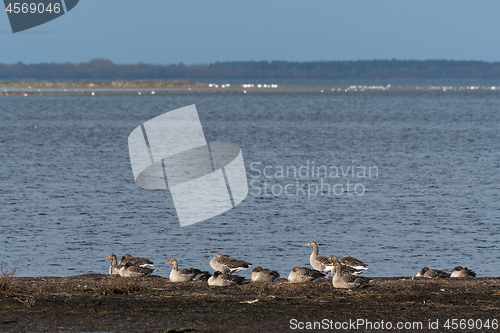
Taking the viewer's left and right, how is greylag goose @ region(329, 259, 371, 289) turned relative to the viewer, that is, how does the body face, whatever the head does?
facing to the left of the viewer

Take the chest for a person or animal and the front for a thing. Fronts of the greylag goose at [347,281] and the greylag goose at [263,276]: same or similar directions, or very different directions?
same or similar directions

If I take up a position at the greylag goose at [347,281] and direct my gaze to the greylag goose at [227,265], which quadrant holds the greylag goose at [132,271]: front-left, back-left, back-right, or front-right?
front-left

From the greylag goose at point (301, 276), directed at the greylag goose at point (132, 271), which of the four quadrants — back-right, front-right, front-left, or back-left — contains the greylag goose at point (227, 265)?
front-right

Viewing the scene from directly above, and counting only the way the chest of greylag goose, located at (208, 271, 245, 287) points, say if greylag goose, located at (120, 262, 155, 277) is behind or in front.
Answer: in front

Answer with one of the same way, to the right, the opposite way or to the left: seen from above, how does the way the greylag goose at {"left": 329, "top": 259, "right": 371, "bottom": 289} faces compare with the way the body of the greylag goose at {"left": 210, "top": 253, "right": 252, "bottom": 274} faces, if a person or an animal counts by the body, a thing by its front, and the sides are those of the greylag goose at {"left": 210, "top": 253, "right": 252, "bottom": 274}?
the same way

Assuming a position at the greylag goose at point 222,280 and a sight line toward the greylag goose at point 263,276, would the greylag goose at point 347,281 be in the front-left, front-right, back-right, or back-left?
front-right

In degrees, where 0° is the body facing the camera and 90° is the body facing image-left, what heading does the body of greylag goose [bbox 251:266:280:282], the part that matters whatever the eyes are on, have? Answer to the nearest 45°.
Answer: approximately 90°

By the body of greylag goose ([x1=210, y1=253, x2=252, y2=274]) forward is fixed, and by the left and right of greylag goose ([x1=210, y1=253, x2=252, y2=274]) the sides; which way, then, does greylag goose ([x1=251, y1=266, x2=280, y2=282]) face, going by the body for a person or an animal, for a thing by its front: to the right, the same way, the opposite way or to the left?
the same way

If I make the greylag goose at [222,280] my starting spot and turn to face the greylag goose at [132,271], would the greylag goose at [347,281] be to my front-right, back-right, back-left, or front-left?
back-right

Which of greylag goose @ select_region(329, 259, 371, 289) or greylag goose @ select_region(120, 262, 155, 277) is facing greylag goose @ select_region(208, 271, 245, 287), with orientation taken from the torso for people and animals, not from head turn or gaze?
greylag goose @ select_region(329, 259, 371, 289)

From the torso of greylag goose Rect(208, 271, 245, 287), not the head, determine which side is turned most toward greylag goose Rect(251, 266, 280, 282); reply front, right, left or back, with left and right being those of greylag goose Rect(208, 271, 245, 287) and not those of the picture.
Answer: back

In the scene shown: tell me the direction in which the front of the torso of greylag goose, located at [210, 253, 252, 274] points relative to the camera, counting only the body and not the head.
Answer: to the viewer's left

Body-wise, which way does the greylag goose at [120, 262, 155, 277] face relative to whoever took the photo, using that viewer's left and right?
facing to the left of the viewer

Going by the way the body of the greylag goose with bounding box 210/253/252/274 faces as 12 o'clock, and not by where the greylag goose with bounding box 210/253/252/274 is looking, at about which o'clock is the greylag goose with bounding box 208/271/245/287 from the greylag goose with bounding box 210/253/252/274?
the greylag goose with bounding box 208/271/245/287 is roughly at 9 o'clock from the greylag goose with bounding box 210/253/252/274.

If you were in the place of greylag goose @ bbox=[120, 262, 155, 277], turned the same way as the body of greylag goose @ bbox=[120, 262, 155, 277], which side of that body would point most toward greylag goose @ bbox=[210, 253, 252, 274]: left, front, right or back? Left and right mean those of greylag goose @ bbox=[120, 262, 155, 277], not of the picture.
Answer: back

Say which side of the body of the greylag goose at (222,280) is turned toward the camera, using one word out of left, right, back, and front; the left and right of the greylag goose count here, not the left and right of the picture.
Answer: left
